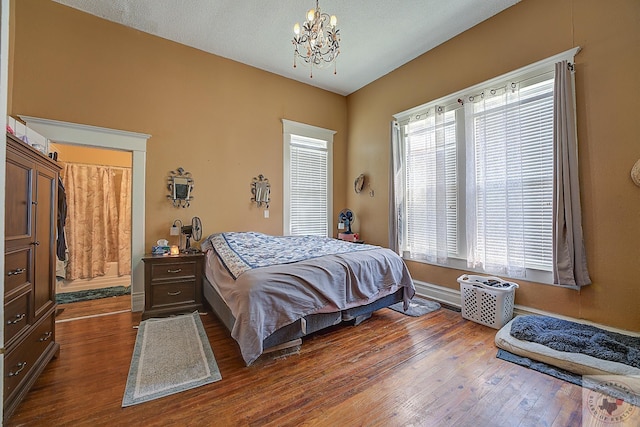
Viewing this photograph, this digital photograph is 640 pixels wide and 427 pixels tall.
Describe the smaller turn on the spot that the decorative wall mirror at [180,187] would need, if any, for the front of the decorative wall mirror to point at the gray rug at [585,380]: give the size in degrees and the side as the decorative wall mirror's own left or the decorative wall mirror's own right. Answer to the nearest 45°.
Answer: approximately 45° to the decorative wall mirror's own left

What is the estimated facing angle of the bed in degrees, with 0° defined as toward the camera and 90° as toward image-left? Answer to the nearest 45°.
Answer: approximately 315°

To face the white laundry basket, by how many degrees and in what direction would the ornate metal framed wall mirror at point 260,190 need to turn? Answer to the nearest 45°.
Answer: approximately 45° to its left

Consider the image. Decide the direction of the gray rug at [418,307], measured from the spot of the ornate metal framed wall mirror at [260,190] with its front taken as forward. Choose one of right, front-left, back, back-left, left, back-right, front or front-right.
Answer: front-left

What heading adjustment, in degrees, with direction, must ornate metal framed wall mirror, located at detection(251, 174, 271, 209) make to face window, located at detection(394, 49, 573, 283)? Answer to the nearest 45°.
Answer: approximately 45° to its left

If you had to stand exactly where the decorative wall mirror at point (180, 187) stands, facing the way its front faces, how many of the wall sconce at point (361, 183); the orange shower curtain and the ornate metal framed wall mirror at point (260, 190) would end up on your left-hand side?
2

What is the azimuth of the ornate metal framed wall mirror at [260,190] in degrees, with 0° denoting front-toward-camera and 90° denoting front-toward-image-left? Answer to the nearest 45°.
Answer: approximately 0°

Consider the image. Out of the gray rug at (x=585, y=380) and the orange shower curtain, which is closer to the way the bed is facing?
the gray rug

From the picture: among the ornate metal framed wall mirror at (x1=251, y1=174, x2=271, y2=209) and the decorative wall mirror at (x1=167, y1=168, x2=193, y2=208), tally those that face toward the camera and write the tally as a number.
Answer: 2

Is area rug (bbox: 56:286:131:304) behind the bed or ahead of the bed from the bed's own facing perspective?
behind

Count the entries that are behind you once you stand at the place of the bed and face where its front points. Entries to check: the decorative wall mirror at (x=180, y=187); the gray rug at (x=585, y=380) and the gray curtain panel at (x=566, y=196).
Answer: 1

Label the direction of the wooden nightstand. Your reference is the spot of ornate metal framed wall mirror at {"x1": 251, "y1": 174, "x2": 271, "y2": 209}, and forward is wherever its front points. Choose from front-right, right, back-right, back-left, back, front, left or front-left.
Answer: front-right

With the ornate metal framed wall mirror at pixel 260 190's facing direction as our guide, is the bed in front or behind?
in front

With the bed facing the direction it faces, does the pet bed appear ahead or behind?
ahead

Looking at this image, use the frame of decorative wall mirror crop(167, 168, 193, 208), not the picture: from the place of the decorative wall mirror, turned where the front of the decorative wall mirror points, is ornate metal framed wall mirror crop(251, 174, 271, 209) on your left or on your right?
on your left

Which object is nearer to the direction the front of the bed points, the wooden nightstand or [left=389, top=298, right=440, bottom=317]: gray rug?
the gray rug
